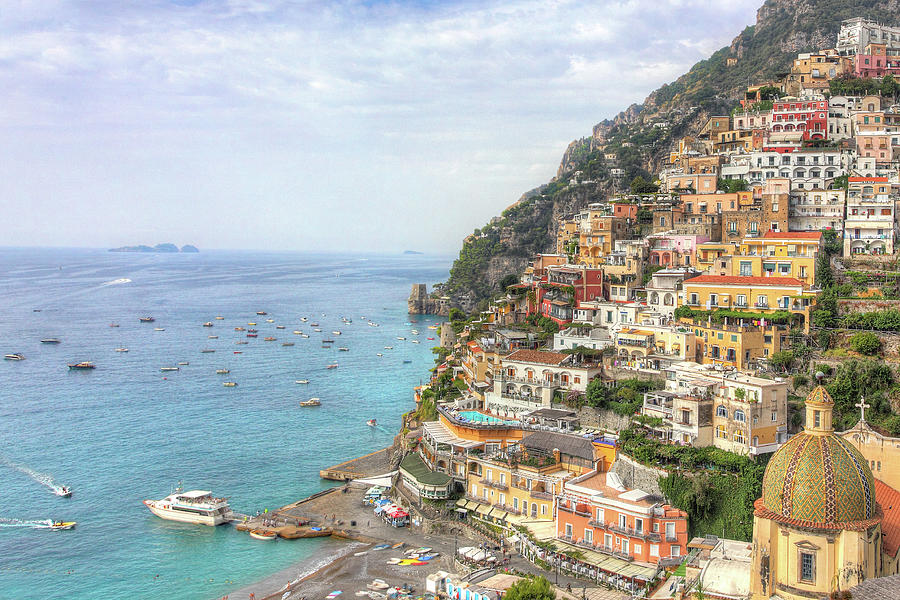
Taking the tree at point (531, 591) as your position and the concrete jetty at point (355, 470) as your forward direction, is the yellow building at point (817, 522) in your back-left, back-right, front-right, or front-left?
back-right

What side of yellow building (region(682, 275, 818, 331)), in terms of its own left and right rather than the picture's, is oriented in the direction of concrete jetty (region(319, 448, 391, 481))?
right

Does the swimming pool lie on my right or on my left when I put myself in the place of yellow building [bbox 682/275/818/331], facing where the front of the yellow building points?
on my right

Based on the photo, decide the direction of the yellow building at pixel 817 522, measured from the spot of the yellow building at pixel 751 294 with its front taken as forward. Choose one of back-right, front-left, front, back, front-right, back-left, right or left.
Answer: front

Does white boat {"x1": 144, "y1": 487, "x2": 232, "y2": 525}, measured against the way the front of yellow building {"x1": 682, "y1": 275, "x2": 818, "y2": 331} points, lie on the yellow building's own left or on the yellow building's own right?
on the yellow building's own right

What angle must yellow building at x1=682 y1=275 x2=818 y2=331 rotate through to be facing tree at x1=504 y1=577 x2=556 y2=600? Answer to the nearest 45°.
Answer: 0° — it already faces it

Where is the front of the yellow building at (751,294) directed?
toward the camera
